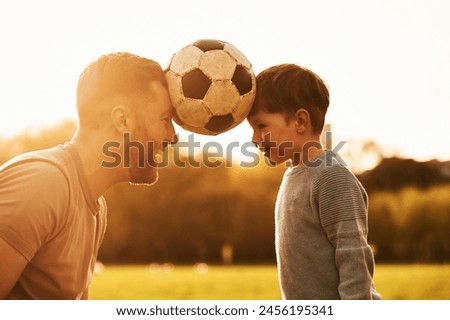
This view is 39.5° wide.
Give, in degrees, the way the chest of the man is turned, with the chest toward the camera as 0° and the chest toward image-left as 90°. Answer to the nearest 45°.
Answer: approximately 270°

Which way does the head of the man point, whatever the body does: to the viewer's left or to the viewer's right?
to the viewer's right

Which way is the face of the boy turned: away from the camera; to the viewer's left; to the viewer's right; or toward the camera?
to the viewer's left

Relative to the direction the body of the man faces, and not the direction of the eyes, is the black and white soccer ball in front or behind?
in front

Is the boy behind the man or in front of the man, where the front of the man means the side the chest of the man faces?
in front
